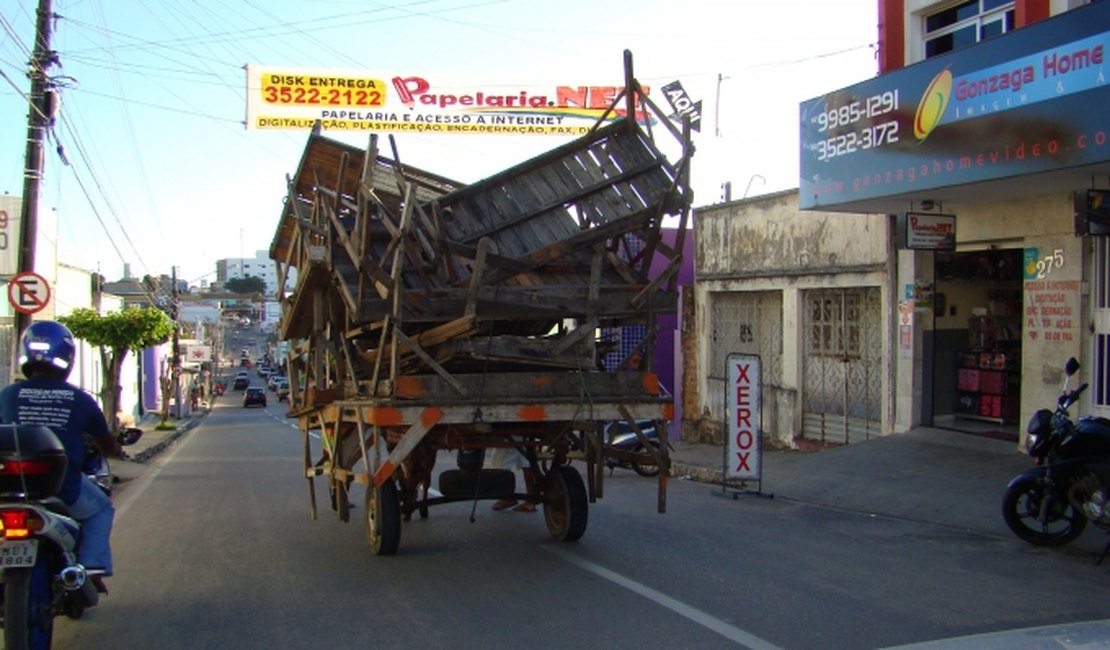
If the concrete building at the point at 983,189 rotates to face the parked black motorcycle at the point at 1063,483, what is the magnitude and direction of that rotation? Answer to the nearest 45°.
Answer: approximately 45° to its left

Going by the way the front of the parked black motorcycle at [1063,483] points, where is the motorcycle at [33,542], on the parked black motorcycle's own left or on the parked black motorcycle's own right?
on the parked black motorcycle's own left

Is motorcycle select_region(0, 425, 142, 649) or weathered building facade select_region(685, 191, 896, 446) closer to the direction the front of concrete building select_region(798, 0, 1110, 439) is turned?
the motorcycle

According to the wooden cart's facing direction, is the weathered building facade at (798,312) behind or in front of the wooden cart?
in front

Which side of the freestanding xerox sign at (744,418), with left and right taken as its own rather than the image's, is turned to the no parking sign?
right

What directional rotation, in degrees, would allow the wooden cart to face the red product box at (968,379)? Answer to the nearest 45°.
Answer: approximately 45° to its right

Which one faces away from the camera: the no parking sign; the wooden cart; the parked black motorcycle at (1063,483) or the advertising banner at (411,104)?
the wooden cart

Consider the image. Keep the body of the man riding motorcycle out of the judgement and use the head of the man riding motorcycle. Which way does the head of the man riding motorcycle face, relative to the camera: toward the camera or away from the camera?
away from the camera

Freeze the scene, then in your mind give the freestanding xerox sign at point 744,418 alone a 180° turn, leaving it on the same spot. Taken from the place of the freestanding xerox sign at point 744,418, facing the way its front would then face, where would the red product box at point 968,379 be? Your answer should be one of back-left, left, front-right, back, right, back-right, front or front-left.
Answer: front-right

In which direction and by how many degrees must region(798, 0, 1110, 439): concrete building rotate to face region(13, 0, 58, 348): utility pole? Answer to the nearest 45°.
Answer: approximately 45° to its right

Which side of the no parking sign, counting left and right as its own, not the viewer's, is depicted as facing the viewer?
front

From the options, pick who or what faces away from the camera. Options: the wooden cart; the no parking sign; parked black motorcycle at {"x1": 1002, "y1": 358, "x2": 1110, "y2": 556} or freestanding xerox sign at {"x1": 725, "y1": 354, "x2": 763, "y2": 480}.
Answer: the wooden cart

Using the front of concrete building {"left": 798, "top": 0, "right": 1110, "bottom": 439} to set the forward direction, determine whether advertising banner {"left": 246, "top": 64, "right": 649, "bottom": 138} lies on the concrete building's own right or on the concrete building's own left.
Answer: on the concrete building's own right

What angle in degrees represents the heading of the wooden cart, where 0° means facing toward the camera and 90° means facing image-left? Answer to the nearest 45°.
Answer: approximately 180°

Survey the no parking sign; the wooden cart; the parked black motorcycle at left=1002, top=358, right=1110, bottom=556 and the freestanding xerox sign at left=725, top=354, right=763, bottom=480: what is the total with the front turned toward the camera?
2

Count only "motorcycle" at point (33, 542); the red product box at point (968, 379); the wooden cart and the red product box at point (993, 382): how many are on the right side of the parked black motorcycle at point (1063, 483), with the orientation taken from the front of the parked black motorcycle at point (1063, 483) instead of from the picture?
2

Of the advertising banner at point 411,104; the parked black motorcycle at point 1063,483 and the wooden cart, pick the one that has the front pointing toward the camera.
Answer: the advertising banner

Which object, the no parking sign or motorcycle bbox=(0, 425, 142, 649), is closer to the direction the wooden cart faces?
the no parking sign

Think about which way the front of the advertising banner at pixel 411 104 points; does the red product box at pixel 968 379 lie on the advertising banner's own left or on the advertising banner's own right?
on the advertising banner's own left

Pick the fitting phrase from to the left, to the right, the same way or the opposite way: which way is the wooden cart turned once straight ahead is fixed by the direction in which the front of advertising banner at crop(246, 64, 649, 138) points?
the opposite way

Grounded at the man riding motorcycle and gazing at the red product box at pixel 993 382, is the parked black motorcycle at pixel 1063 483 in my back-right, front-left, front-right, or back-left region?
front-right
